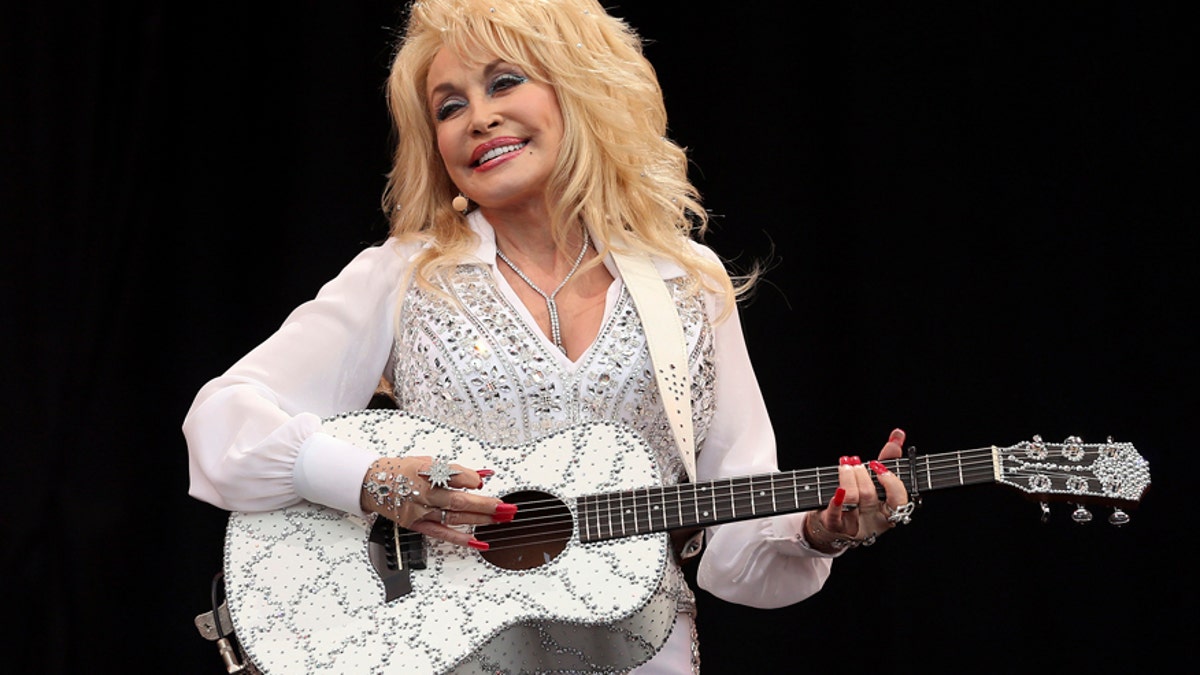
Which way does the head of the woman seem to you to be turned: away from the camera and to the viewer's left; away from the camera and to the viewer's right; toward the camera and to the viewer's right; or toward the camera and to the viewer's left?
toward the camera and to the viewer's left

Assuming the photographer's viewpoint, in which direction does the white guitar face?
facing the viewer

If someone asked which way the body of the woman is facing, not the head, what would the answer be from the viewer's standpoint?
toward the camera
